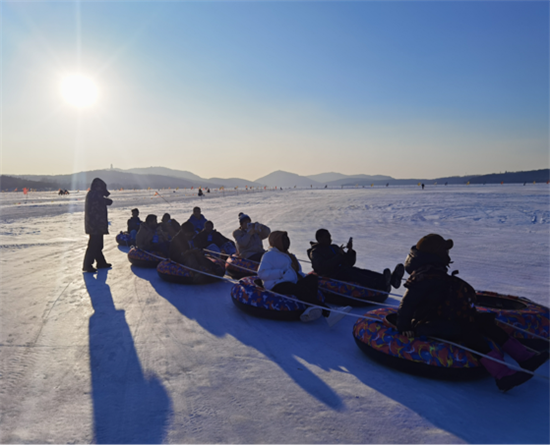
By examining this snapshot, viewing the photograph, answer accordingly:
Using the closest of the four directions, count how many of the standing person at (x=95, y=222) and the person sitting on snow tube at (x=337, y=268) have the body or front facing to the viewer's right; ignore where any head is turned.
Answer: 2

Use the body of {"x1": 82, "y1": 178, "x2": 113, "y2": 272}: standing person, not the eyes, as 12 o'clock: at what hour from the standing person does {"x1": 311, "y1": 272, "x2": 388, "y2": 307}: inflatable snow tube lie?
The inflatable snow tube is roughly at 2 o'clock from the standing person.

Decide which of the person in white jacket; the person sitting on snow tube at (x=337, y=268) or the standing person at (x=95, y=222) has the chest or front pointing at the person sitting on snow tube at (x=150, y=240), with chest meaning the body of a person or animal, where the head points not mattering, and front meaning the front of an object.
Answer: the standing person

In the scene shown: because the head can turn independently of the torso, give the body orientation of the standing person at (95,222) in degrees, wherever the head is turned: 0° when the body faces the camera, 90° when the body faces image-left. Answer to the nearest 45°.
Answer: approximately 270°

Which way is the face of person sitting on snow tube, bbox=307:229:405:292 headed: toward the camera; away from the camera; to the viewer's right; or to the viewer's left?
to the viewer's right

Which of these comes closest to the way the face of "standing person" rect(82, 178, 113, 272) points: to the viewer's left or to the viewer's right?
to the viewer's right

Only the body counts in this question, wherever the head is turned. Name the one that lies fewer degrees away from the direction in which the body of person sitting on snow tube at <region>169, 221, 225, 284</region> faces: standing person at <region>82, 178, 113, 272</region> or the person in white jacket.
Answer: the person in white jacket
